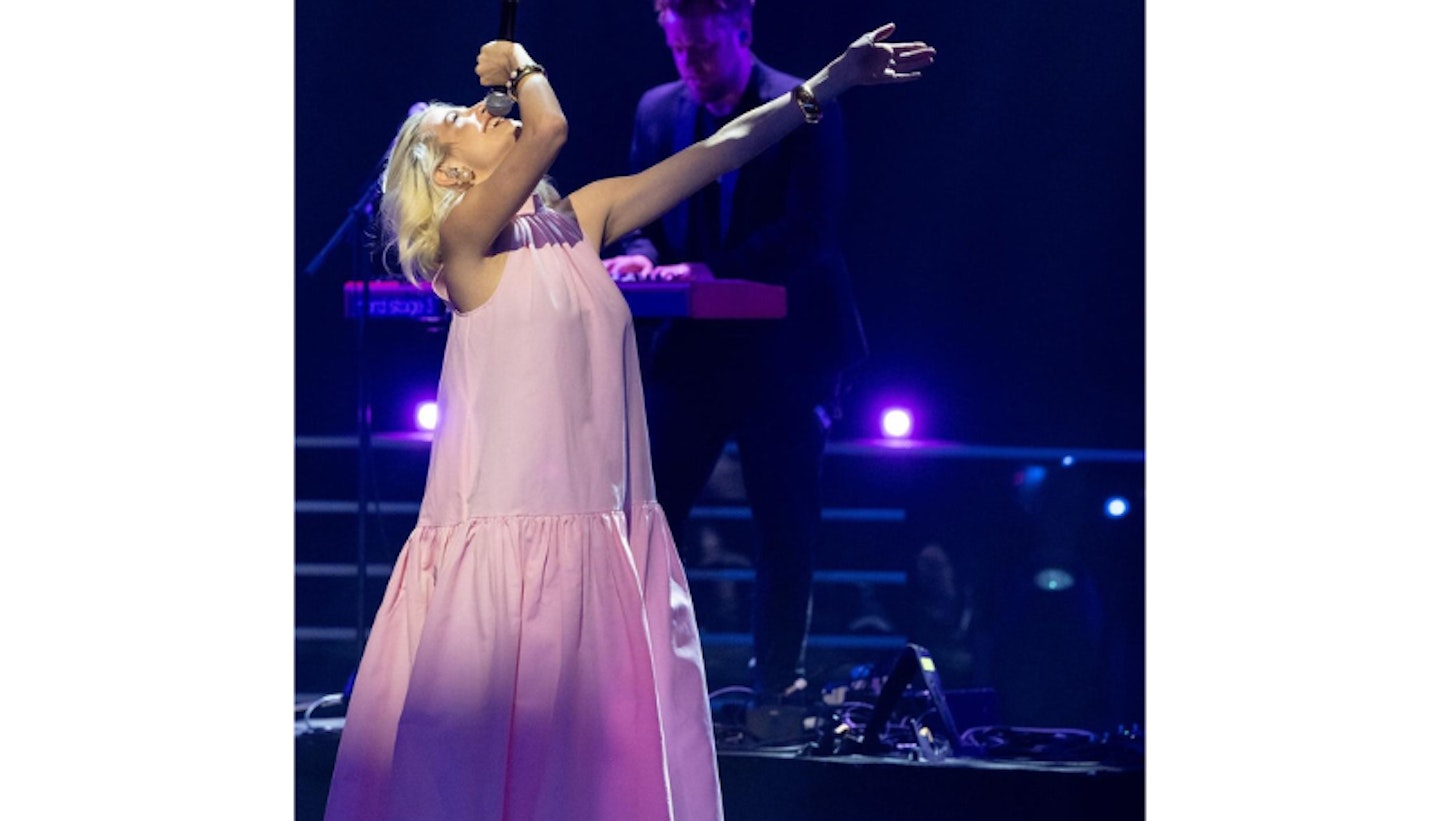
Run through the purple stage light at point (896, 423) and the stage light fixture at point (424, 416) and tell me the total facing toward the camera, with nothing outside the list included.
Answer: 2

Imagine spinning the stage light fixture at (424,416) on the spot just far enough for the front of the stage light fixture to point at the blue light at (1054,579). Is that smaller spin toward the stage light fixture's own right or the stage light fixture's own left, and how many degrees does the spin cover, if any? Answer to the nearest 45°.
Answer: approximately 45° to the stage light fixture's own left

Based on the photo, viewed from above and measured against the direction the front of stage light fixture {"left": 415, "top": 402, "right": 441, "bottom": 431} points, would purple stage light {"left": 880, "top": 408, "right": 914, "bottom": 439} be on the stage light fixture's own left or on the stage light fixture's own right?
on the stage light fixture's own left

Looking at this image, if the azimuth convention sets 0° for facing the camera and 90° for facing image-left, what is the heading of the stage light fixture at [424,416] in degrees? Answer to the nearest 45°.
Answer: approximately 0°

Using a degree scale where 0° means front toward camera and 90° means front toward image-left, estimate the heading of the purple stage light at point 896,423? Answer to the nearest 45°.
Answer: approximately 0°

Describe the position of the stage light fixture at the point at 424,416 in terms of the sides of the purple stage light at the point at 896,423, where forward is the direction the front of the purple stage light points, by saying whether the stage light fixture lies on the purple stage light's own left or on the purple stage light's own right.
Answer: on the purple stage light's own right

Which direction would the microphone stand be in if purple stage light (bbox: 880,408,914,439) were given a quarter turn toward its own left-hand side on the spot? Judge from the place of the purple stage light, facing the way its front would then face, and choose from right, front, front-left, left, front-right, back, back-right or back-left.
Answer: back
